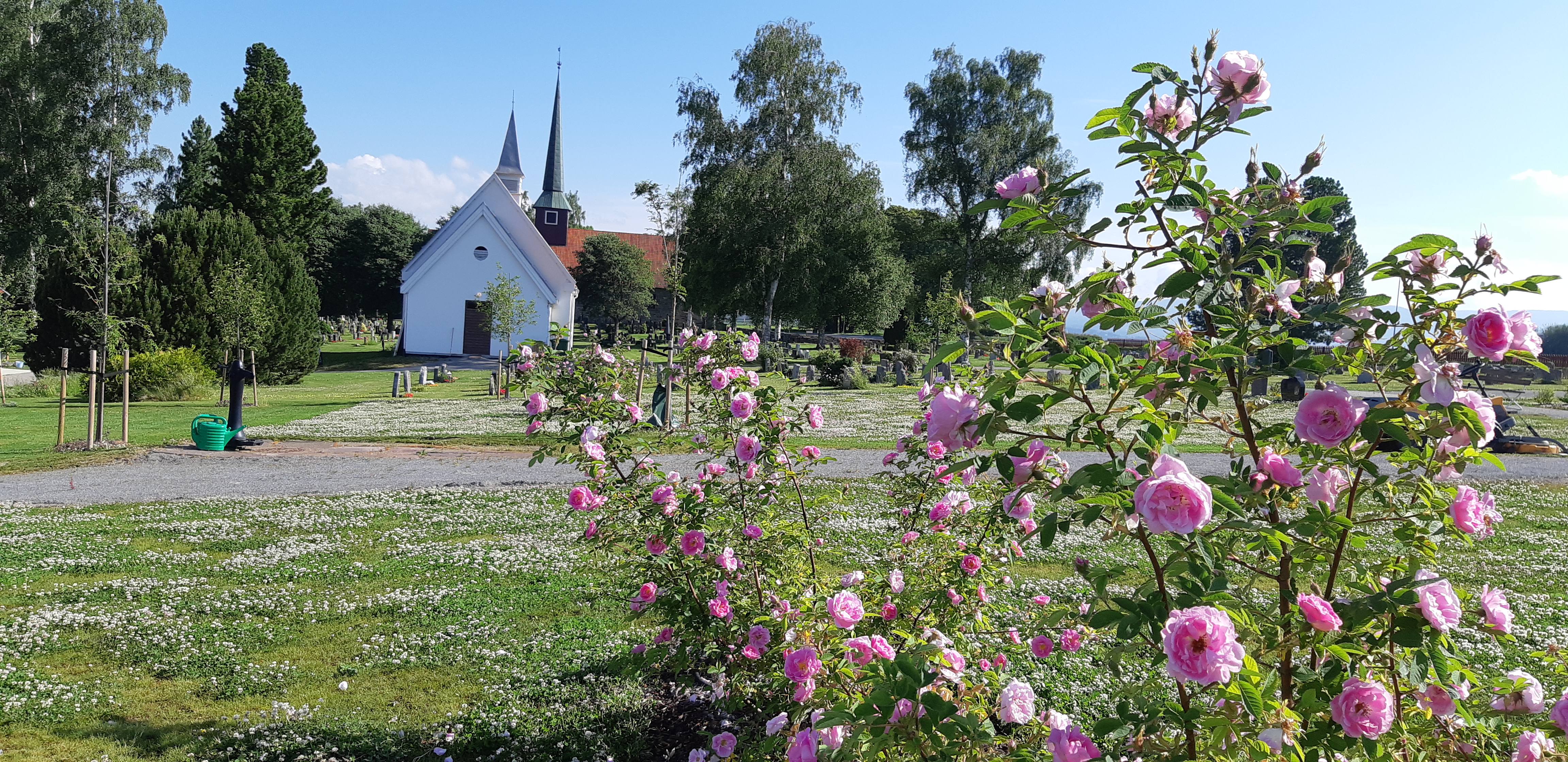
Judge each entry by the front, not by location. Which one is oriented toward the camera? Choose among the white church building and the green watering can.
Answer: the white church building

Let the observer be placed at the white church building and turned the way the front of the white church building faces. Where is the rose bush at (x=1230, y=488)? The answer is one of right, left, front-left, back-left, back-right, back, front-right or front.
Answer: front

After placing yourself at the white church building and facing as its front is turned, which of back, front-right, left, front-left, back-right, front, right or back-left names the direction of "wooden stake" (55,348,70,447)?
front

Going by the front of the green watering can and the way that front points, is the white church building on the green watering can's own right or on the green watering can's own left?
on the green watering can's own left

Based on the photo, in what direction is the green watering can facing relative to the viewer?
to the viewer's right

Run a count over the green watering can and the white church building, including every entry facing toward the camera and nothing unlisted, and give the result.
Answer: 1

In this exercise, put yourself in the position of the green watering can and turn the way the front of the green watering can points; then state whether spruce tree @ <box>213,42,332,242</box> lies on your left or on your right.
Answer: on your left

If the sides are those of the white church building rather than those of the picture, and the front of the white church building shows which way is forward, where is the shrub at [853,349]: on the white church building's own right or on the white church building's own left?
on the white church building's own left

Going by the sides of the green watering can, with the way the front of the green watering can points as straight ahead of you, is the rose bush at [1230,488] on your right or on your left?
on your right

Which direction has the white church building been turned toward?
toward the camera

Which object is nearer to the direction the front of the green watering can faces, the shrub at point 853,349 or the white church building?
the shrub

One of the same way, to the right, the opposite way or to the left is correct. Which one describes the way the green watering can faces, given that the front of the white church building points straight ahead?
to the left

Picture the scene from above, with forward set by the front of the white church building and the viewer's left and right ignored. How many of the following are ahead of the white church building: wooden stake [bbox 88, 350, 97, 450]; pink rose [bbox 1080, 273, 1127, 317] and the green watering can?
3

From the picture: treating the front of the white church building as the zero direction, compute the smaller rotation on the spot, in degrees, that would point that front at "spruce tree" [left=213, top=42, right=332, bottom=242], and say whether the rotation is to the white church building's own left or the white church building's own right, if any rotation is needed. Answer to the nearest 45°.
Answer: approximately 90° to the white church building's own right

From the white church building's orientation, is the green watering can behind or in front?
in front

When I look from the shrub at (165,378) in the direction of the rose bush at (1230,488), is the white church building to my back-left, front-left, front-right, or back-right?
back-left
